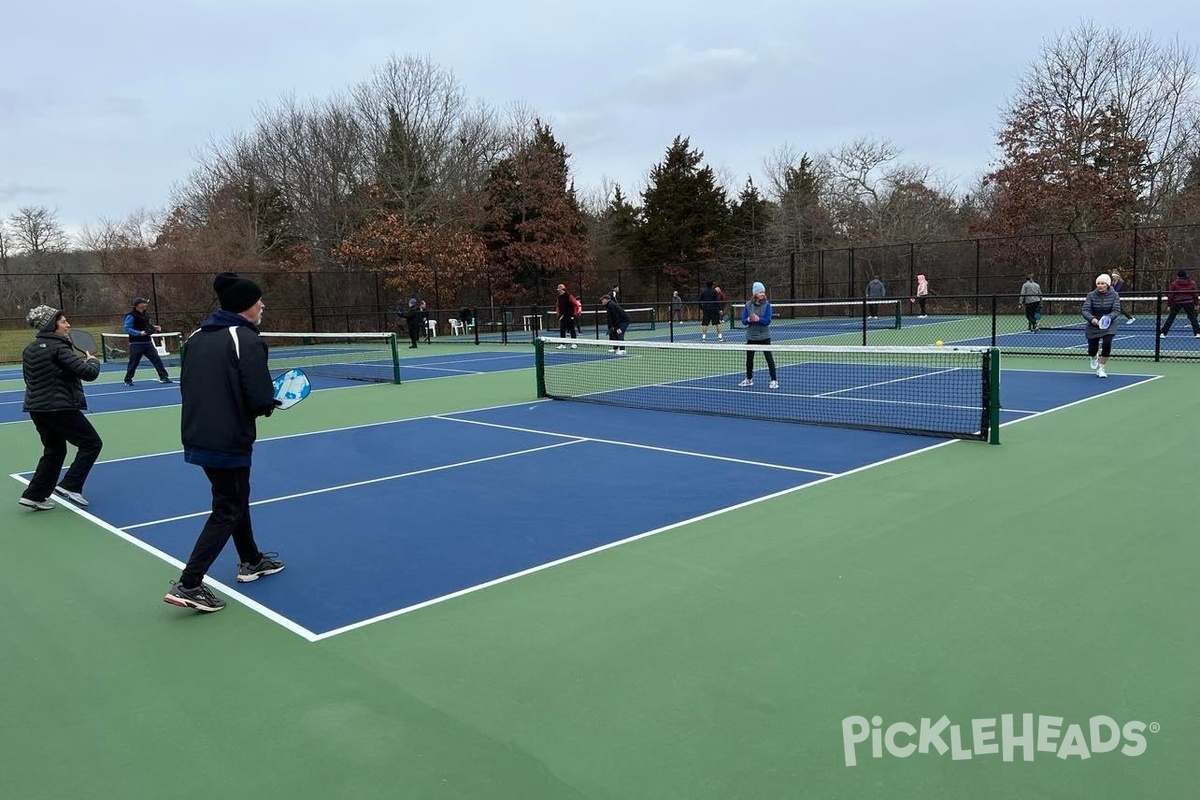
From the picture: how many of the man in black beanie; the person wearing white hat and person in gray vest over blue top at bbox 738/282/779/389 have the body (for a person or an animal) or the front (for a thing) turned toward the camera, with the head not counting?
2

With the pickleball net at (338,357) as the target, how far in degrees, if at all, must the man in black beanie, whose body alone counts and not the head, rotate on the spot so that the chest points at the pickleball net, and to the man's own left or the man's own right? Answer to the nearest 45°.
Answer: approximately 45° to the man's own left

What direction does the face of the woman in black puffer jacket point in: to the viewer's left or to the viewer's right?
to the viewer's right

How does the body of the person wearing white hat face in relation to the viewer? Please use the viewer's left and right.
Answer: facing the viewer

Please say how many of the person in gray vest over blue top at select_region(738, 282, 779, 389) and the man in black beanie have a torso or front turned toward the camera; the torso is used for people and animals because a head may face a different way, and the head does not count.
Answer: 1

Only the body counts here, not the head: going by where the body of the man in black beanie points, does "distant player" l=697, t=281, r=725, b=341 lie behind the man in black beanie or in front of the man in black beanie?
in front

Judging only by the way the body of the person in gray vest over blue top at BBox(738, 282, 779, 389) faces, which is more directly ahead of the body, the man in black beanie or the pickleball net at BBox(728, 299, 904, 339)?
the man in black beanie

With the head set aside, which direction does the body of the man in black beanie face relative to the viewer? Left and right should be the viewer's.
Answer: facing away from the viewer and to the right of the viewer

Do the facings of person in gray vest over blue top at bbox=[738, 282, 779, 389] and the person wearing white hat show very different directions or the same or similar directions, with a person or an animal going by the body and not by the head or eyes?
same or similar directions

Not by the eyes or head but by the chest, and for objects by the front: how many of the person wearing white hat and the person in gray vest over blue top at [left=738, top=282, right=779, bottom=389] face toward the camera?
2

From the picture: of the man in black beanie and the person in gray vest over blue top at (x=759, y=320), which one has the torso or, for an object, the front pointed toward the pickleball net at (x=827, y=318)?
the man in black beanie

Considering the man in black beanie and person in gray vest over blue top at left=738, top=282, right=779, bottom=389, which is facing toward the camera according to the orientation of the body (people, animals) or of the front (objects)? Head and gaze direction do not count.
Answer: the person in gray vest over blue top

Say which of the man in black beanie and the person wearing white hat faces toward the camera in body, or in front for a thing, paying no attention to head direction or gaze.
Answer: the person wearing white hat

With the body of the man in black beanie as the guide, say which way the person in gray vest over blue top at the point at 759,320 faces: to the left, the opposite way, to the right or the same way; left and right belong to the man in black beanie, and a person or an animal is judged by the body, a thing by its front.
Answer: the opposite way
